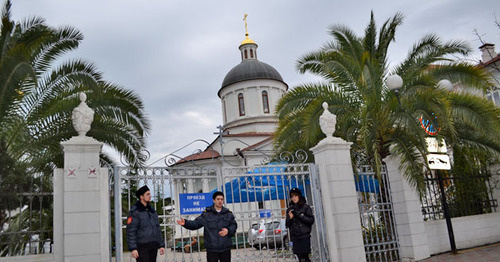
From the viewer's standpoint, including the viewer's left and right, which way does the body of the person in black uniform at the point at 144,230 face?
facing the viewer and to the right of the viewer

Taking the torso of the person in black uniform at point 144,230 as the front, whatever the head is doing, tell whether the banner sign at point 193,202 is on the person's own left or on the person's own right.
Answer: on the person's own left

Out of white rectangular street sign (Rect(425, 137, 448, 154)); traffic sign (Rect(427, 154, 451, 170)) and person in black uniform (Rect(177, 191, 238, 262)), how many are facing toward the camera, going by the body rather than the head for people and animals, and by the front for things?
3

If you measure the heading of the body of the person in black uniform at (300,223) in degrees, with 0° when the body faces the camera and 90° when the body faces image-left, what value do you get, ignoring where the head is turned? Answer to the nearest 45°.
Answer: approximately 45°

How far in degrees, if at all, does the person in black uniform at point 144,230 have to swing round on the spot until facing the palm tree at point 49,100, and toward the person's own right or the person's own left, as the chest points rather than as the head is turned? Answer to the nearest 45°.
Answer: approximately 180°

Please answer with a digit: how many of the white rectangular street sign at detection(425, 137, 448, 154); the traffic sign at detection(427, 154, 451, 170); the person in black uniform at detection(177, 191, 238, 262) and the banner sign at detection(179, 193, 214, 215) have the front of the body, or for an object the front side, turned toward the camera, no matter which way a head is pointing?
4

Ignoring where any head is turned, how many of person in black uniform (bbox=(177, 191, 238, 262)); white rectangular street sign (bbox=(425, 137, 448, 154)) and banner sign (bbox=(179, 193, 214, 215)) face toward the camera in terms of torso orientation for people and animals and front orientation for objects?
3

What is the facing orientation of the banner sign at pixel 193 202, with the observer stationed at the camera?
facing the viewer

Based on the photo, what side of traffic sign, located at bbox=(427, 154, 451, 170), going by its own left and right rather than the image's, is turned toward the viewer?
front

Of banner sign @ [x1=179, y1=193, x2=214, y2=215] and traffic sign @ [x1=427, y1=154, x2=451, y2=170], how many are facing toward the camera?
2

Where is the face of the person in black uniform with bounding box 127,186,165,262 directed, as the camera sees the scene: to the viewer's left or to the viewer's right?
to the viewer's right

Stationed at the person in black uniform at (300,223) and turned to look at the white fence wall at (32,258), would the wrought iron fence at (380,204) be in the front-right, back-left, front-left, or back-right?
back-right

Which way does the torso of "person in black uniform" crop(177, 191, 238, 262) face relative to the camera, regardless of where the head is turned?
toward the camera

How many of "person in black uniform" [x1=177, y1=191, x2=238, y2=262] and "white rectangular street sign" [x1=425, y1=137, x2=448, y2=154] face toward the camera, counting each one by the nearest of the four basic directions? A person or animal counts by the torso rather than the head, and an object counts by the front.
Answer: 2

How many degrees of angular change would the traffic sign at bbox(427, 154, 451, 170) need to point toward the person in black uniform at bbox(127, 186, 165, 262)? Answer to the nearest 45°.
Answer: approximately 45° to its right
